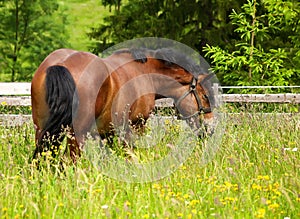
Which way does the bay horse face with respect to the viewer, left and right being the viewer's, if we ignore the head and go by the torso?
facing away from the viewer and to the right of the viewer

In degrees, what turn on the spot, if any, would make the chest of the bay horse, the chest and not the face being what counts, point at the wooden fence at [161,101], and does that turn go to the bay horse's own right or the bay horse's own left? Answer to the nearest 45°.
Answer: approximately 45° to the bay horse's own left

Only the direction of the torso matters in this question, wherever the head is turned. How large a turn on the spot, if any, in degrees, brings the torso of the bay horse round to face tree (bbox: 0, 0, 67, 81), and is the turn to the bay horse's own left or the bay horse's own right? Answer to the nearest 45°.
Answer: approximately 45° to the bay horse's own left

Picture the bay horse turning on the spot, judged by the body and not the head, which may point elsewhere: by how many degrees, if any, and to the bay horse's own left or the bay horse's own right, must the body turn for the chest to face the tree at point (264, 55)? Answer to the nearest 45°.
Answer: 0° — it already faces it

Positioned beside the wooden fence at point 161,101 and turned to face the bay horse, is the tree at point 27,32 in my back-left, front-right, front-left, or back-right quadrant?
back-right
